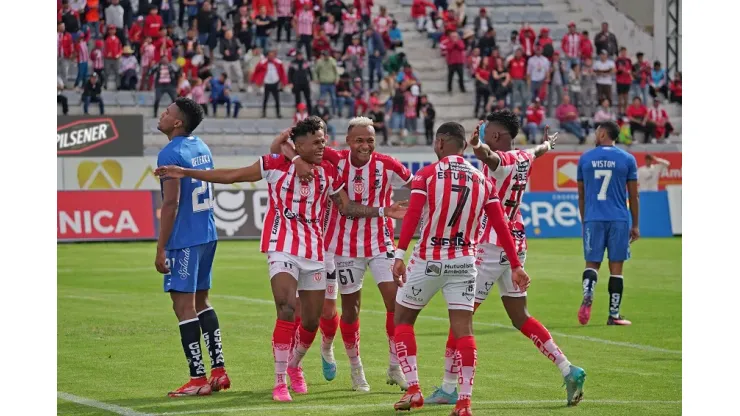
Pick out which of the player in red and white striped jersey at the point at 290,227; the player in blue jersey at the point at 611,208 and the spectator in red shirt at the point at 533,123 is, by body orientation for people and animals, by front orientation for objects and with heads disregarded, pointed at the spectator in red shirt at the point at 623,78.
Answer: the player in blue jersey

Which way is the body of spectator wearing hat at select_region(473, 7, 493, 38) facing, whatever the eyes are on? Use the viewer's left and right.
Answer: facing the viewer

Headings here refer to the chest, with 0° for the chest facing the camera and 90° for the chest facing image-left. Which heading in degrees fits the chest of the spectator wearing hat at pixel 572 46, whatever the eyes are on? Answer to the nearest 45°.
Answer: approximately 0°

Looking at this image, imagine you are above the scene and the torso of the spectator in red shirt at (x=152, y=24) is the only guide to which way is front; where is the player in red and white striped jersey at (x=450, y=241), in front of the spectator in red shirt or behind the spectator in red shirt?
in front

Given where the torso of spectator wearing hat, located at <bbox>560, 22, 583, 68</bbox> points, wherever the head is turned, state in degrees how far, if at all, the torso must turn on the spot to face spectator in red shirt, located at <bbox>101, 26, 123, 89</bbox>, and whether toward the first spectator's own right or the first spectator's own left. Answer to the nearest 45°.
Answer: approximately 45° to the first spectator's own right

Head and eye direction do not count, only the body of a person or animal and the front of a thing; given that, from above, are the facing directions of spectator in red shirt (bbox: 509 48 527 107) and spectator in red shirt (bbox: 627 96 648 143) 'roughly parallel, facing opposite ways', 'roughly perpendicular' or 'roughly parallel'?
roughly parallel

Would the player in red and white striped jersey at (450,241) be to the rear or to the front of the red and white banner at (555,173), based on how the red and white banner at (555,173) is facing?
to the front

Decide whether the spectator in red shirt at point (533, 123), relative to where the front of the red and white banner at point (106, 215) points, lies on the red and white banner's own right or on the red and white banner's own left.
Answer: on the red and white banner's own left

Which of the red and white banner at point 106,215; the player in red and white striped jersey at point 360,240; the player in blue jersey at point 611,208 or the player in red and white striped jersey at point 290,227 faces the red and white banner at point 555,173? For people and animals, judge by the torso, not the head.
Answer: the player in blue jersey

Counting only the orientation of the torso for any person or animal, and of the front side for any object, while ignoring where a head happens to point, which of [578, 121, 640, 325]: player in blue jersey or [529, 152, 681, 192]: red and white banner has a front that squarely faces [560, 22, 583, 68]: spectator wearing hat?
the player in blue jersey

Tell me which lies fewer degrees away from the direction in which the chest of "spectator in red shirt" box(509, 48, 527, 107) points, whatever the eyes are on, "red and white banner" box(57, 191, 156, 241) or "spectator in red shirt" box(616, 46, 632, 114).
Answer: the red and white banner

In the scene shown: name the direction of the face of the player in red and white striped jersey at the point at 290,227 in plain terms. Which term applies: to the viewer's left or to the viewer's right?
to the viewer's right

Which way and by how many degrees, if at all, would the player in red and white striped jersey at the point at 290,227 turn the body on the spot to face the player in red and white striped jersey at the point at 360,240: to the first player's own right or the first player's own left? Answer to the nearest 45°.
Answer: approximately 90° to the first player's own left

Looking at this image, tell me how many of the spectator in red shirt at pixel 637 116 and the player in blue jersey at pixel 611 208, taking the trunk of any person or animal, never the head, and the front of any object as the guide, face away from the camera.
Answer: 1

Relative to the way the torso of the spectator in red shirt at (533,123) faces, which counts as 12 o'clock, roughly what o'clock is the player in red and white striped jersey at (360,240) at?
The player in red and white striped jersey is roughly at 12 o'clock from the spectator in red shirt.

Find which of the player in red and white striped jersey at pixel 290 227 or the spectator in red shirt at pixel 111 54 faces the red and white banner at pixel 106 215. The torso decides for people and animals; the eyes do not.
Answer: the spectator in red shirt

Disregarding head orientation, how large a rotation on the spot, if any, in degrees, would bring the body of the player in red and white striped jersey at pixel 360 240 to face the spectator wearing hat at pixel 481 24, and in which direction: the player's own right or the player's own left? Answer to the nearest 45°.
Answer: approximately 180°
